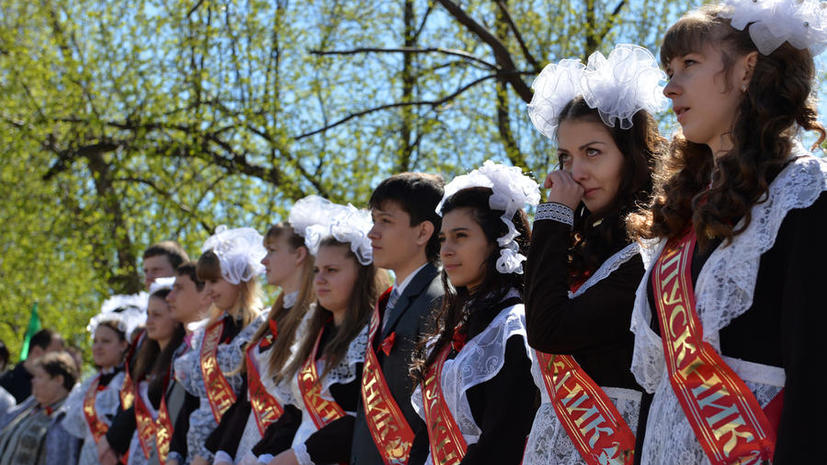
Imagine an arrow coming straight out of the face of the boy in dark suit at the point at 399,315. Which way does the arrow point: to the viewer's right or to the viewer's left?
to the viewer's left
